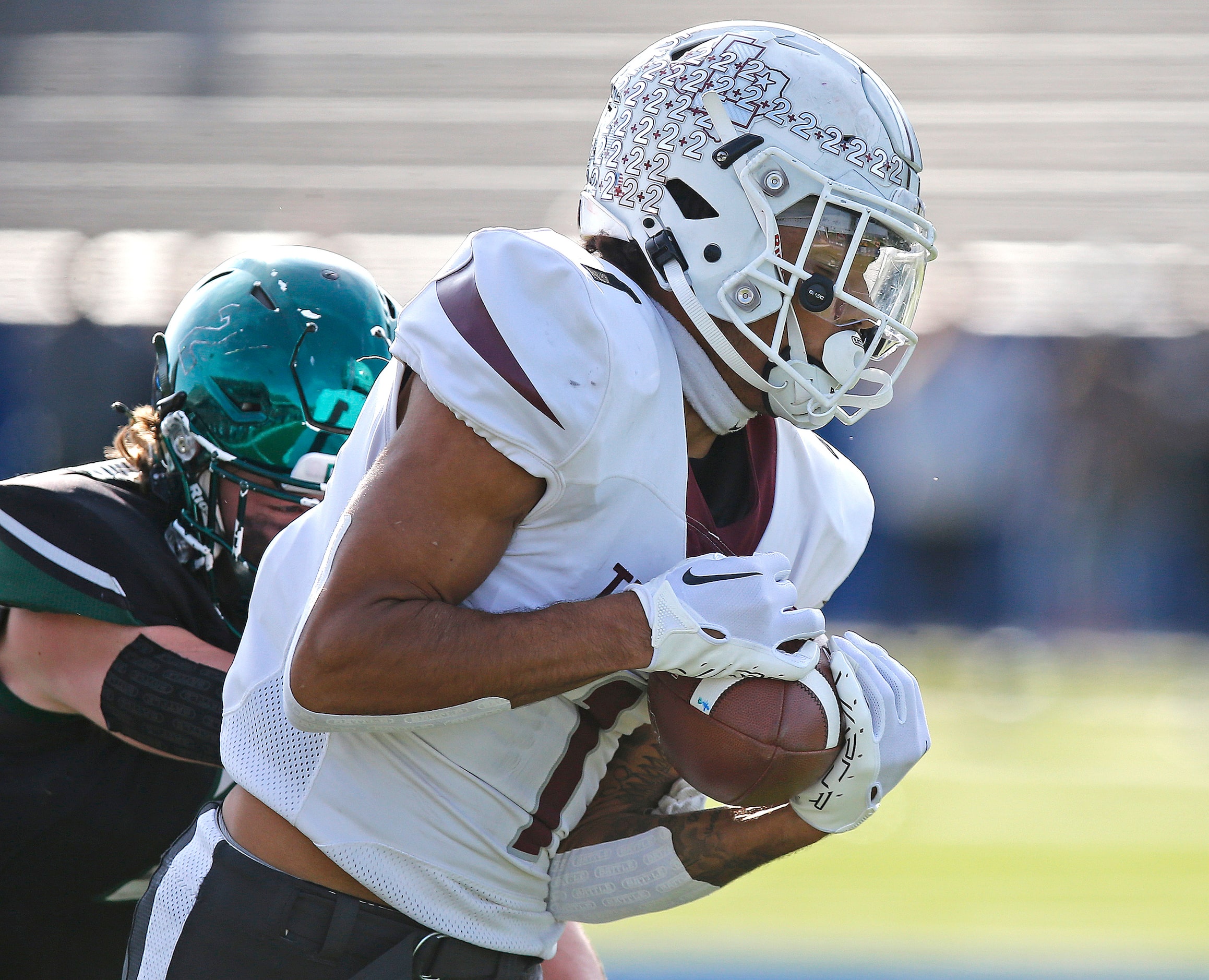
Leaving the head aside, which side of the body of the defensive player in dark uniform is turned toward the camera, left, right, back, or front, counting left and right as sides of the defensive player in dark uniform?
right

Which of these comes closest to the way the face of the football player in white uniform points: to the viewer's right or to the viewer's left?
to the viewer's right

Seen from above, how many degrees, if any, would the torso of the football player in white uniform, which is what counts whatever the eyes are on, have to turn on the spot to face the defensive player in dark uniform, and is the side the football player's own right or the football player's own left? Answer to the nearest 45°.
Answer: approximately 180°

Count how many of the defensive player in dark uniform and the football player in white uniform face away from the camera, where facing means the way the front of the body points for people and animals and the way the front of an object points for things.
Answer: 0

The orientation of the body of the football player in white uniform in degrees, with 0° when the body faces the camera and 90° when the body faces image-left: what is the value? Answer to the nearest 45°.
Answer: approximately 315°
